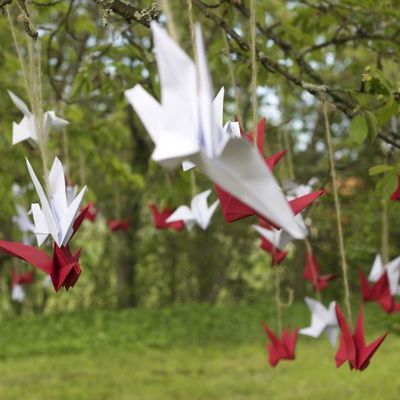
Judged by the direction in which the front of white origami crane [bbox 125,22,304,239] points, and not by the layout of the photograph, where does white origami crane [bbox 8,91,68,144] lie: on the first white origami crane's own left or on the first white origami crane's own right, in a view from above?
on the first white origami crane's own right
